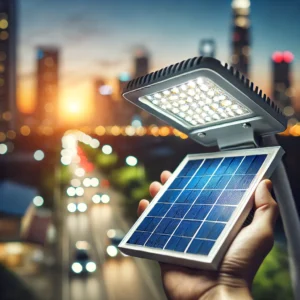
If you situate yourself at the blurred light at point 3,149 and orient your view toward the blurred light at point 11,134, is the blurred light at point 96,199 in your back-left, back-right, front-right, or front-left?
back-right

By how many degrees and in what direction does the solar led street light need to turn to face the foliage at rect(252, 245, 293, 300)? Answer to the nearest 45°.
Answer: approximately 135° to its right

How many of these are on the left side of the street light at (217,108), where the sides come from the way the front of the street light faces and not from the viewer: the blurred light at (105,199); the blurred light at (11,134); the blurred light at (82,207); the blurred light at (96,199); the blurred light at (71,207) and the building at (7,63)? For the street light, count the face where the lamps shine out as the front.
0

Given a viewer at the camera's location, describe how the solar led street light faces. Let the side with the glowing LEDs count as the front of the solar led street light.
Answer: facing the viewer and to the left of the viewer

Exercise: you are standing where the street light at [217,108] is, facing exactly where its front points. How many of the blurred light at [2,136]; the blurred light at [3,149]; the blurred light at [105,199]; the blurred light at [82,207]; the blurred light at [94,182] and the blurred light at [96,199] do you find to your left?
0

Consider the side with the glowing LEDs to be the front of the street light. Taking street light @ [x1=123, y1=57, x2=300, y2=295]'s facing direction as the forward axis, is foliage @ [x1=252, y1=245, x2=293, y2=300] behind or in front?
behind

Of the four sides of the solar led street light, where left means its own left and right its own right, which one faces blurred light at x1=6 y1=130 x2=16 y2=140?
right

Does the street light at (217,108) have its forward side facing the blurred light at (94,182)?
no

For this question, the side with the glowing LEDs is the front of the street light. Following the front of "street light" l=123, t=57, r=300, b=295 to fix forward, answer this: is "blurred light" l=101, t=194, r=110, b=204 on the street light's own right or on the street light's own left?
on the street light's own right

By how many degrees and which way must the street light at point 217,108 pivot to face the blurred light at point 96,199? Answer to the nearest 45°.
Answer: approximately 135° to its right

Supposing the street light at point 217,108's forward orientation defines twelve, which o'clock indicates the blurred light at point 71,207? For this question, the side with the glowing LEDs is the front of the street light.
The blurred light is roughly at 4 o'clock from the street light.

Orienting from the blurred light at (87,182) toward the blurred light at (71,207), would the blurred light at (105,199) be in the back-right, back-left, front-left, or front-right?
front-left

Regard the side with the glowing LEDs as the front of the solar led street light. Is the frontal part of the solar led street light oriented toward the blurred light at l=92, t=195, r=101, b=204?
no

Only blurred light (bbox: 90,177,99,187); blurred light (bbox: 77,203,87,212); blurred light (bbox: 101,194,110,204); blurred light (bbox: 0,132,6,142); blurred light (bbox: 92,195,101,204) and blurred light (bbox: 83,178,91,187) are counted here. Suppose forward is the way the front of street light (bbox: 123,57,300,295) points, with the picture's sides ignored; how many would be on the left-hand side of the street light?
0

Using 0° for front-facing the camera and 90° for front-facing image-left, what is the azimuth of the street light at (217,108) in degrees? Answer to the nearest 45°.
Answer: approximately 45°
